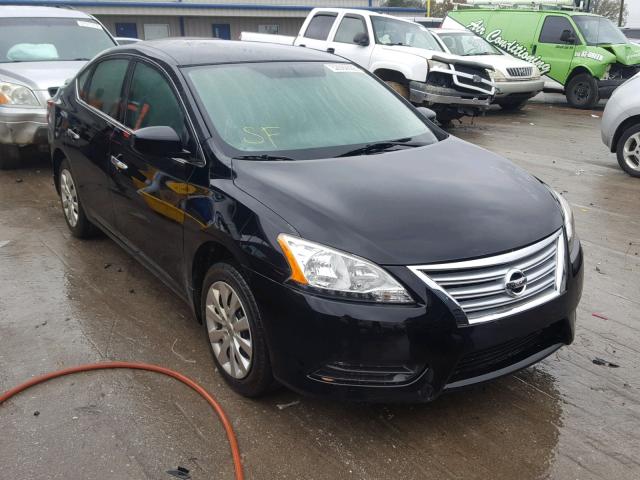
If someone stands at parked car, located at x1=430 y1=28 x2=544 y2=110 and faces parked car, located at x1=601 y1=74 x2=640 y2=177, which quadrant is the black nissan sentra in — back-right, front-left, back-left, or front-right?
front-right

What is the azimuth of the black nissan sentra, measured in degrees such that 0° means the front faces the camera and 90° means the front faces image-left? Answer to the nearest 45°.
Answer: approximately 315°

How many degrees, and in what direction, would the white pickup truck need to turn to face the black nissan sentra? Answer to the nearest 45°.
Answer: approximately 45° to its right

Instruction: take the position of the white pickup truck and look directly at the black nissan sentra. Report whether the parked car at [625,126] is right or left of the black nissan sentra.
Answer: left

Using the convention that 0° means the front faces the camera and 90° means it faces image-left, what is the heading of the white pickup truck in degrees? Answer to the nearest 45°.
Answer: approximately 315°

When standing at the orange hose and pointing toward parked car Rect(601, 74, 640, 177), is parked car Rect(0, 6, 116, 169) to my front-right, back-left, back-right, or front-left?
front-left

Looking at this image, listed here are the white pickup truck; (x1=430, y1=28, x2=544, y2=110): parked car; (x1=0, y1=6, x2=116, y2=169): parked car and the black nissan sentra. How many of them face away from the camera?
0

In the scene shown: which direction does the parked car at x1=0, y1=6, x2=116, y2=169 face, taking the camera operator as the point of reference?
facing the viewer and to the right of the viewer

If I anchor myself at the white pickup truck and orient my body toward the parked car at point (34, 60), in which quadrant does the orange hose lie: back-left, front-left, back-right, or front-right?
front-left

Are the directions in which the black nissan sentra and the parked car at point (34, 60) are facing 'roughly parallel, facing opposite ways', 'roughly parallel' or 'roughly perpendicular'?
roughly parallel

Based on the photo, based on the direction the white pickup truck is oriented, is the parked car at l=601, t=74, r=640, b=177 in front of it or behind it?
in front

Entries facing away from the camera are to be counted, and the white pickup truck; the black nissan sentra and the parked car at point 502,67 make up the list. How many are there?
0

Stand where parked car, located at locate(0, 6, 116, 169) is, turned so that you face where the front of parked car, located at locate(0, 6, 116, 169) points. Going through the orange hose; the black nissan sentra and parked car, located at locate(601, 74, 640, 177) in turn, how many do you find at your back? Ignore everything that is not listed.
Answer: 0

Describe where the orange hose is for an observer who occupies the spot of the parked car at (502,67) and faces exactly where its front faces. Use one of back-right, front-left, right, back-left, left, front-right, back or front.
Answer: front-right

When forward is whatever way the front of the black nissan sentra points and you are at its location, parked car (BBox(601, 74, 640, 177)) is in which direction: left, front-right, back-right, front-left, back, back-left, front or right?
left

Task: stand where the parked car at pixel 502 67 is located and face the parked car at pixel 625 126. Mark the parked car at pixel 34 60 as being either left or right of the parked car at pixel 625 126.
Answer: right
